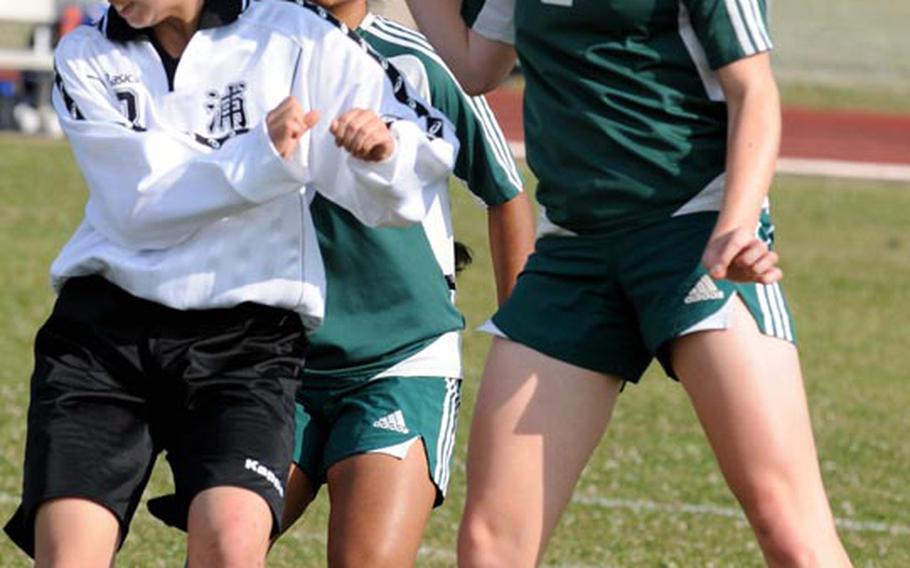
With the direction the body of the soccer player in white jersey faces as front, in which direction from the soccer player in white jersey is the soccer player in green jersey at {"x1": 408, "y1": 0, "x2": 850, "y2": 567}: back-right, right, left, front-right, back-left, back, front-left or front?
left

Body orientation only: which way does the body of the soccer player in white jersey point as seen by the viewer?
toward the camera
